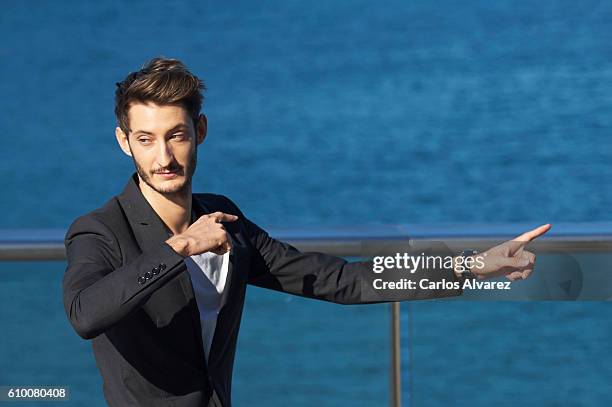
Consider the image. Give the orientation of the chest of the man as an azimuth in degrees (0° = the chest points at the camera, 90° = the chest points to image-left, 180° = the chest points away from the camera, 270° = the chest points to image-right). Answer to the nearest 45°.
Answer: approximately 315°
